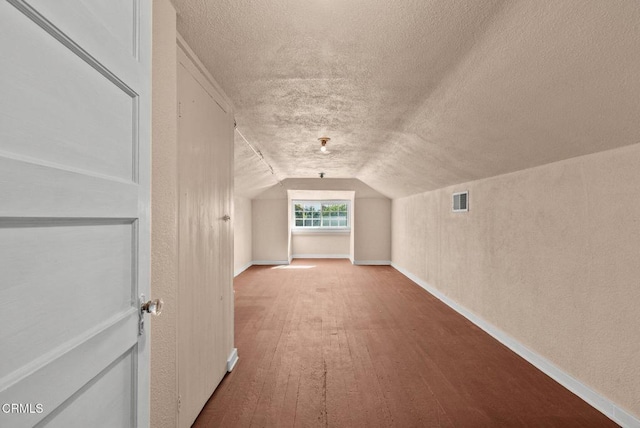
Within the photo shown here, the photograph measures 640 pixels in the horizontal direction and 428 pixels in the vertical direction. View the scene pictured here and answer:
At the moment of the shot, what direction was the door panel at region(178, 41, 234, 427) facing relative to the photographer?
facing to the right of the viewer

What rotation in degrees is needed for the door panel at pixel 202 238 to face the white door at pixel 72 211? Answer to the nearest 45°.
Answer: approximately 90° to its right
